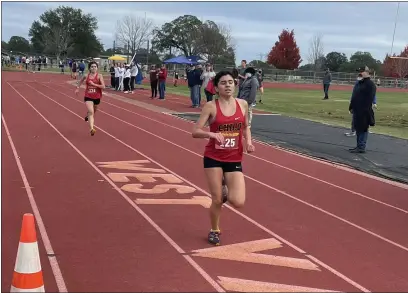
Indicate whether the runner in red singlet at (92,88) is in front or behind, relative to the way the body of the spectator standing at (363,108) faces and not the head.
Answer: in front

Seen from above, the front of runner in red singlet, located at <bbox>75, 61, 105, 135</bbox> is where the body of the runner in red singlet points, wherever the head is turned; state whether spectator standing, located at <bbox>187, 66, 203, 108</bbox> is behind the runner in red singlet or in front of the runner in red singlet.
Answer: behind

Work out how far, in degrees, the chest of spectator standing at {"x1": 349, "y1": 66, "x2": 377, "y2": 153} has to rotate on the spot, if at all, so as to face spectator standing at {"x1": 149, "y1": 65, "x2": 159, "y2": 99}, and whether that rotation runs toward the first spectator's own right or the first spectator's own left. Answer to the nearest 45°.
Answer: approximately 45° to the first spectator's own right

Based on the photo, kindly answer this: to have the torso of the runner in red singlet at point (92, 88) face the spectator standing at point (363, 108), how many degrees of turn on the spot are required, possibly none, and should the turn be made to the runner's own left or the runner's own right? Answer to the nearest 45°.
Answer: approximately 90° to the runner's own left

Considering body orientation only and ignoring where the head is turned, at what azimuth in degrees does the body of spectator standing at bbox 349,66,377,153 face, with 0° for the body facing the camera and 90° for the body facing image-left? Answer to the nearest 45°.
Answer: approximately 90°

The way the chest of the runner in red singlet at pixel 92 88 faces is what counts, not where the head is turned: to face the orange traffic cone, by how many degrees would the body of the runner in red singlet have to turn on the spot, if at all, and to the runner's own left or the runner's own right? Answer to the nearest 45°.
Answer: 0° — they already face it

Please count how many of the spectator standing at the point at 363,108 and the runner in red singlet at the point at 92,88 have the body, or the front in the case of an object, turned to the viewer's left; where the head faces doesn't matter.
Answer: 1

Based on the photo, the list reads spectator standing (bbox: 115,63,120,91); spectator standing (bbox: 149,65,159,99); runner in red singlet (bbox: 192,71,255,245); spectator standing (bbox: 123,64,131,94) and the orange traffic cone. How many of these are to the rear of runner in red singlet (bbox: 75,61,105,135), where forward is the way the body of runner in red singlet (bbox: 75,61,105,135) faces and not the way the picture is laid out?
3

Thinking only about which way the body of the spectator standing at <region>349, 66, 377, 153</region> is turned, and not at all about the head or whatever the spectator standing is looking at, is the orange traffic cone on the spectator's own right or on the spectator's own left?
on the spectator's own left

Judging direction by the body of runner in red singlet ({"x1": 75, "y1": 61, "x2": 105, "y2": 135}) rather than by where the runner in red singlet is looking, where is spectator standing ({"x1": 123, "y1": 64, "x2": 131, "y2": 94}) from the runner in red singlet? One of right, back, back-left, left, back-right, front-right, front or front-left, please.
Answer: back

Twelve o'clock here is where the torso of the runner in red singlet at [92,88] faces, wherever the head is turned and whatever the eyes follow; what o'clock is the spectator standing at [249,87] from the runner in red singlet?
The spectator standing is roughly at 9 o'clock from the runner in red singlet.

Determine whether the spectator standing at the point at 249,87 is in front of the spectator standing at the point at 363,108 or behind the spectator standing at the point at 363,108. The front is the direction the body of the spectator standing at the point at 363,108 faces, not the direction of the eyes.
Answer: in front
